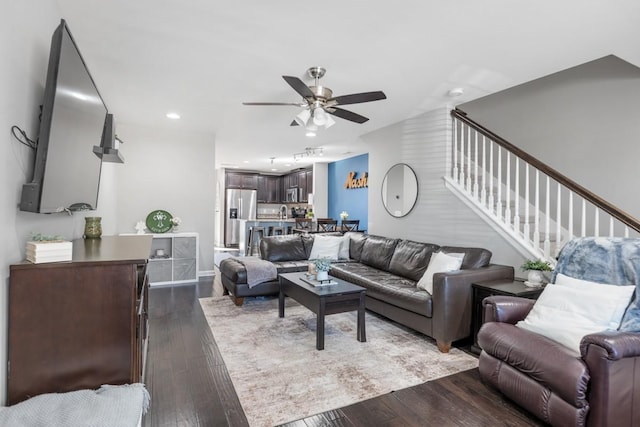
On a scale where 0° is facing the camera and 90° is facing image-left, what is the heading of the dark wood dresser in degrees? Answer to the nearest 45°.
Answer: approximately 270°

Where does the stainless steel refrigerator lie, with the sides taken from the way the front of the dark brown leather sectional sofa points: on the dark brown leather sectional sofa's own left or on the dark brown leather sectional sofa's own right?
on the dark brown leather sectional sofa's own right

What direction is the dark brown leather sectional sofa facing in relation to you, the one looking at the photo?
facing the viewer and to the left of the viewer

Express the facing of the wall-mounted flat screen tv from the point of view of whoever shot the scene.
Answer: facing to the right of the viewer

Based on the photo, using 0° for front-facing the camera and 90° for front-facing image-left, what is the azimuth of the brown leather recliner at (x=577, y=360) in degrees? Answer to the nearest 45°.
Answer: approximately 45°

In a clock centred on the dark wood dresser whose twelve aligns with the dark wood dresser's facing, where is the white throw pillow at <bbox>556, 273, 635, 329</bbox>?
The white throw pillow is roughly at 1 o'clock from the dark wood dresser.

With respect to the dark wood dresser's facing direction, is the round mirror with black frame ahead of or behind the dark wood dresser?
ahead

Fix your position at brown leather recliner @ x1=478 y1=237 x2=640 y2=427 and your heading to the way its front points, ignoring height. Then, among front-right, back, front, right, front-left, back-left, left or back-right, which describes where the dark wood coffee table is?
front-right

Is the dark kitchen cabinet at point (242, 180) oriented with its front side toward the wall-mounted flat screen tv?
yes

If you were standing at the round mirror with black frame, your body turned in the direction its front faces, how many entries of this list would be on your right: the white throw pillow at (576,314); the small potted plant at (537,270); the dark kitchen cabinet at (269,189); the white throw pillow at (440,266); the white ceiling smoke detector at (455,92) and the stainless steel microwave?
2

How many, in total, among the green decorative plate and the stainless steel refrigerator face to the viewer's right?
0

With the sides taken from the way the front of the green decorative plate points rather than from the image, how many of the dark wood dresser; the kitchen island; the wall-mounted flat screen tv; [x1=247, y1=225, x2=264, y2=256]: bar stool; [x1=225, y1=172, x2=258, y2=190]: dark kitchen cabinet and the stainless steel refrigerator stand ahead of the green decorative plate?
2

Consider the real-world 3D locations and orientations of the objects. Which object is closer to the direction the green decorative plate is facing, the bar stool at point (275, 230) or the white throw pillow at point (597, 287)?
the white throw pillow
